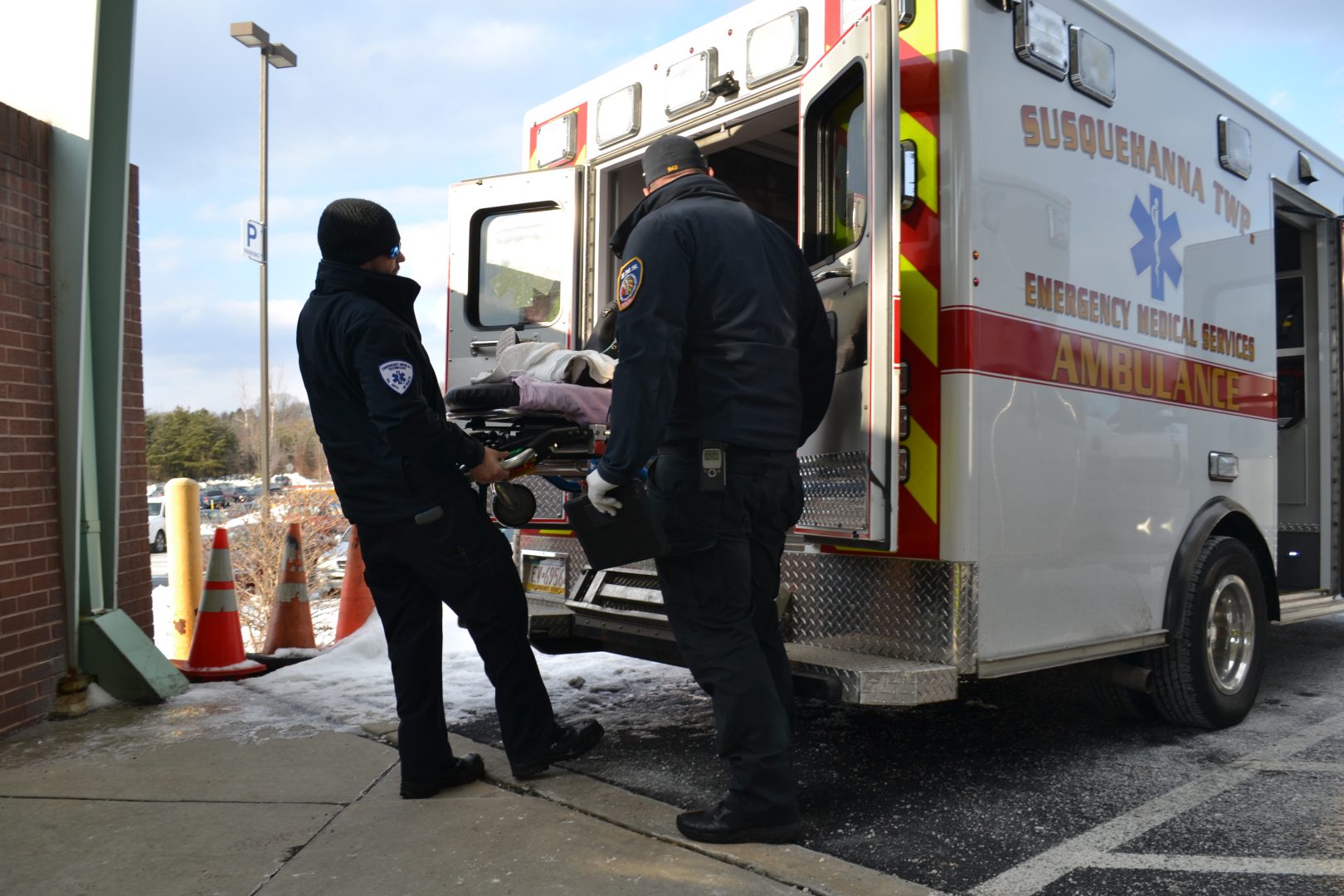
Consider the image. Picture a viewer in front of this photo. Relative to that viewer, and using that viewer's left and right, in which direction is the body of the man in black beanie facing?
facing away from the viewer and to the right of the viewer

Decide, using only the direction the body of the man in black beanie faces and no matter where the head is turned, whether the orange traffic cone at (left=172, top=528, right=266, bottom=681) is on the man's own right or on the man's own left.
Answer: on the man's own left

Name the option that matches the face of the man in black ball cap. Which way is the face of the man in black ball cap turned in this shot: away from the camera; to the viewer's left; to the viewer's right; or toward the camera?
away from the camera

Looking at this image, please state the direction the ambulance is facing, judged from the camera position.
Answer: facing away from the viewer and to the right of the viewer

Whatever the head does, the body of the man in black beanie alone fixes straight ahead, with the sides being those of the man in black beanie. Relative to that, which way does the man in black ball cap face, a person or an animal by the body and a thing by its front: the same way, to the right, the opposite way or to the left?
to the left

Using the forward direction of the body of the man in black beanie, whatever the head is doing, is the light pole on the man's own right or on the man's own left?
on the man's own left

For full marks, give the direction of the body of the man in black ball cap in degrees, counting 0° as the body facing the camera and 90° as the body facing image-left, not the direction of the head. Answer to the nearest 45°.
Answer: approximately 135°

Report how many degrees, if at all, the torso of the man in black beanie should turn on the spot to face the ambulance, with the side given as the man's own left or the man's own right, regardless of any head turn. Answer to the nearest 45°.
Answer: approximately 45° to the man's own right
